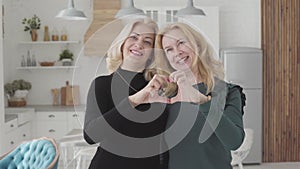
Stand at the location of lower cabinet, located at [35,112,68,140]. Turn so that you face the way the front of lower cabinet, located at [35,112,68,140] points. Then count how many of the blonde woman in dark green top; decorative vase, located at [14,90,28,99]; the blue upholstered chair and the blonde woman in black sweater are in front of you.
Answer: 3

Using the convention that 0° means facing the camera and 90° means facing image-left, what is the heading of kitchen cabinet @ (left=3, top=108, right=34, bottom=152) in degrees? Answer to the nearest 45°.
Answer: approximately 315°

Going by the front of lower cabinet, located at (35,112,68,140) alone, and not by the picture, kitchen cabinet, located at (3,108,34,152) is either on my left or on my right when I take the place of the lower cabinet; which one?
on my right

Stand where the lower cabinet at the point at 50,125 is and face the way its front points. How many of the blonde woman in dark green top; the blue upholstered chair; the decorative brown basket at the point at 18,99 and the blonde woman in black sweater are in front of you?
3

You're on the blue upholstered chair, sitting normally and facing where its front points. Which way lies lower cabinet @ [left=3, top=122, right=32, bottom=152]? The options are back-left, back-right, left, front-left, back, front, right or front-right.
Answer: back-right

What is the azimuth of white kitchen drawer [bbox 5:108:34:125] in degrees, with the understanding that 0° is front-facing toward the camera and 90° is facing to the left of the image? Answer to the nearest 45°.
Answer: approximately 315°

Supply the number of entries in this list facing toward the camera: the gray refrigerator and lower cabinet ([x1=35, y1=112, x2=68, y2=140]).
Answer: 2
